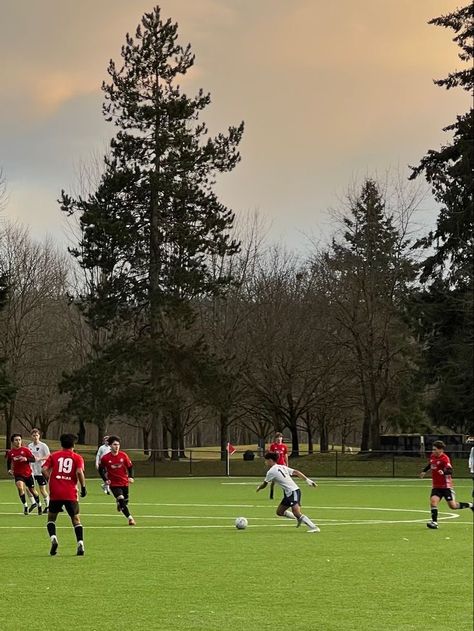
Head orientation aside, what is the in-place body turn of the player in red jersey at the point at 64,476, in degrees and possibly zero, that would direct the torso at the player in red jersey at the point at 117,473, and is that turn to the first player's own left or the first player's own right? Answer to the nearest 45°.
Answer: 0° — they already face them

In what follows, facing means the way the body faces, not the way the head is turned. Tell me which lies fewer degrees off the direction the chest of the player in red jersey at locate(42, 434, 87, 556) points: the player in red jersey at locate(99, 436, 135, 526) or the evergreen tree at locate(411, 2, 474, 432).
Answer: the player in red jersey

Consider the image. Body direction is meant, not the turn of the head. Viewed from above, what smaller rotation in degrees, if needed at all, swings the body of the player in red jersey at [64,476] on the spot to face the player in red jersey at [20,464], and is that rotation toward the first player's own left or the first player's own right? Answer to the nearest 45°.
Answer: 0° — they already face them

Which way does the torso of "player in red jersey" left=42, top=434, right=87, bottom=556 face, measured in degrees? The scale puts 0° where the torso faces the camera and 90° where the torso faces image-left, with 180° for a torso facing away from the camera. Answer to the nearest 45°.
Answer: approximately 180°
